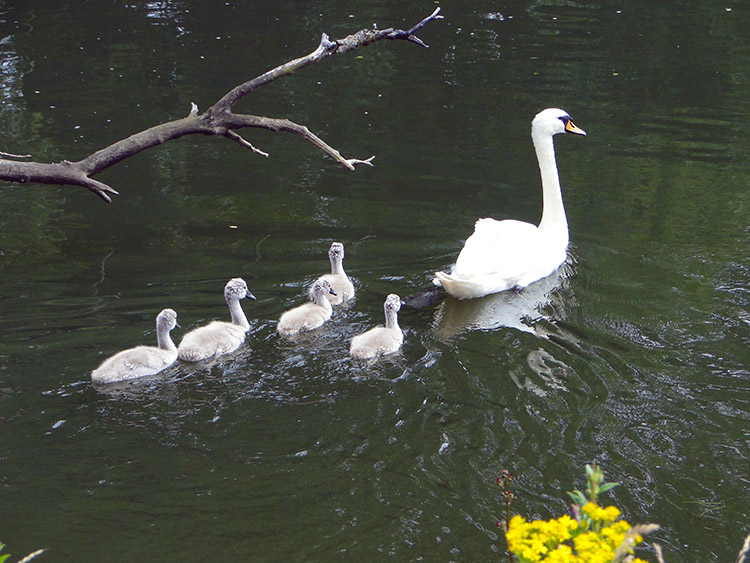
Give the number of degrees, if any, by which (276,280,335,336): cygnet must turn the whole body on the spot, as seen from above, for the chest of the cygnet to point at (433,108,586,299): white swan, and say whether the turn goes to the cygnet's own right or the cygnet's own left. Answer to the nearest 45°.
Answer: approximately 45° to the cygnet's own right

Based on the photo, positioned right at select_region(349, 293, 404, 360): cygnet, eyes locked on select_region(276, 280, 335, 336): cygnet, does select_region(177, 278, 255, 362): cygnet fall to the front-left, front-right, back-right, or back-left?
front-left

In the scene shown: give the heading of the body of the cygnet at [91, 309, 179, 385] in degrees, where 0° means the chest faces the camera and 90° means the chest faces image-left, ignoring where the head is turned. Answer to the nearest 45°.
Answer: approximately 225°

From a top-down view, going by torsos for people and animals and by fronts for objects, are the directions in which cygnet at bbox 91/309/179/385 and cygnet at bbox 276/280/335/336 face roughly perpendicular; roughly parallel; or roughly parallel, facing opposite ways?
roughly parallel

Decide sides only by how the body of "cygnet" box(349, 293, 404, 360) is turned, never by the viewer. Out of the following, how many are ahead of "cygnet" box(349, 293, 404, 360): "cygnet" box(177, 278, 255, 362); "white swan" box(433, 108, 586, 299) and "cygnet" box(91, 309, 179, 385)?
1

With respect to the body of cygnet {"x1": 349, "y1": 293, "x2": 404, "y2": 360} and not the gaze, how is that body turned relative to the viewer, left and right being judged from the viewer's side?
facing away from the viewer and to the right of the viewer

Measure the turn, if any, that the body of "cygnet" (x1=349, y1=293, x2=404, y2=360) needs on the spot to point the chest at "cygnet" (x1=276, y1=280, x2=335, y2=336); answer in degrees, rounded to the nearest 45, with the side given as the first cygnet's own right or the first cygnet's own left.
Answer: approximately 90° to the first cygnet's own left

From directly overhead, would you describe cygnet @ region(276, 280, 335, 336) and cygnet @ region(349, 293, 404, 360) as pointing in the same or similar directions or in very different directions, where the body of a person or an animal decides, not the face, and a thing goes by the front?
same or similar directions

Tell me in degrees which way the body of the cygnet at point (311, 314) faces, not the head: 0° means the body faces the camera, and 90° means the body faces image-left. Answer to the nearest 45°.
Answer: approximately 225°

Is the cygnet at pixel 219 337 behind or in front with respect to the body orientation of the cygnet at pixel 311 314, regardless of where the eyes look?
behind

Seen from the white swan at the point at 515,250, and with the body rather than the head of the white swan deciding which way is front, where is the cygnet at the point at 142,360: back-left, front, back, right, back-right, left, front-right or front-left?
back

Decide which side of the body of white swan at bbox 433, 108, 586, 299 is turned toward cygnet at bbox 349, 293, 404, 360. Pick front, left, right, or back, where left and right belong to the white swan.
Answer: back

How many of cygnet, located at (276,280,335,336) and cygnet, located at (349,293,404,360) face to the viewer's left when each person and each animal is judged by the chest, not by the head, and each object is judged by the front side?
0

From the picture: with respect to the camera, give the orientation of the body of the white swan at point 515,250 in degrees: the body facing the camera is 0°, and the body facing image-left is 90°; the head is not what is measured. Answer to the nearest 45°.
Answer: approximately 225°
